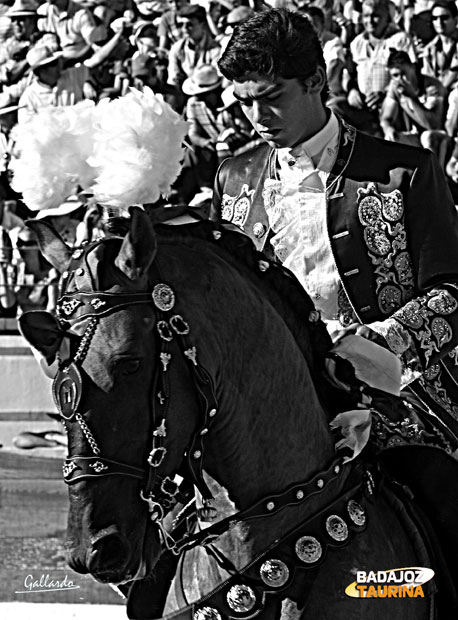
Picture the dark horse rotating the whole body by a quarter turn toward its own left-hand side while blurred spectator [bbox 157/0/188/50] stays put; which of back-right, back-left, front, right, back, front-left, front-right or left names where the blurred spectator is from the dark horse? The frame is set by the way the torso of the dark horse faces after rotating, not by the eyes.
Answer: back-left

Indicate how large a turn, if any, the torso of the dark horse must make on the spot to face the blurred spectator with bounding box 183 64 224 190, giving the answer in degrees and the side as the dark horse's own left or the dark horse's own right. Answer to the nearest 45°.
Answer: approximately 135° to the dark horse's own right

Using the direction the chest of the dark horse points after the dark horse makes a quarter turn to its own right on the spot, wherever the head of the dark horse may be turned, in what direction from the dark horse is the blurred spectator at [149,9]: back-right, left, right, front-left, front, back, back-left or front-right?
front-right

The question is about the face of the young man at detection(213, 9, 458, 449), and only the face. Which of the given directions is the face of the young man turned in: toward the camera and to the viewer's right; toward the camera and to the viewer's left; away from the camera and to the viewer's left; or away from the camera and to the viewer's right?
toward the camera and to the viewer's left

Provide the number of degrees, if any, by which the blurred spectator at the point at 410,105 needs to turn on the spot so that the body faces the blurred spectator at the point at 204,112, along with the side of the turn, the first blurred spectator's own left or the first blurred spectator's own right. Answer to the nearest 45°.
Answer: approximately 45° to the first blurred spectator's own right

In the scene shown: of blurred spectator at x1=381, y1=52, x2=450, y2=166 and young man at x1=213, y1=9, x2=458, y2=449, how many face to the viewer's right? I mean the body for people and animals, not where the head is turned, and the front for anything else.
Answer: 0

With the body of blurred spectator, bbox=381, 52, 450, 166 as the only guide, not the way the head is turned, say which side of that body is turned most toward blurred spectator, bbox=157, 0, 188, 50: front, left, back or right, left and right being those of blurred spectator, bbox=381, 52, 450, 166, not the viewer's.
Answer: right

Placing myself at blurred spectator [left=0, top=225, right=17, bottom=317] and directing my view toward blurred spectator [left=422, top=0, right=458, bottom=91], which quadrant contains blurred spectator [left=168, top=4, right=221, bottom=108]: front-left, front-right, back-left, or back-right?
front-left

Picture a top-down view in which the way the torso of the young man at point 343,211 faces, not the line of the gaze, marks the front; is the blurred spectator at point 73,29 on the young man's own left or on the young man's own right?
on the young man's own right

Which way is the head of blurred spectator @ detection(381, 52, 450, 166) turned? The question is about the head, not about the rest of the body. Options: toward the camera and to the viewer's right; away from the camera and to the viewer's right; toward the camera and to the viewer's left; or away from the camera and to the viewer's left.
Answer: toward the camera and to the viewer's left

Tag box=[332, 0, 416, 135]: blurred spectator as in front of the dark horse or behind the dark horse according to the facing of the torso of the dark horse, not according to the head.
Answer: behind

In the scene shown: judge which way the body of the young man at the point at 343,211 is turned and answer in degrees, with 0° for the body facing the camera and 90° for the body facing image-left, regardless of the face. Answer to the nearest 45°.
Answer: approximately 45°

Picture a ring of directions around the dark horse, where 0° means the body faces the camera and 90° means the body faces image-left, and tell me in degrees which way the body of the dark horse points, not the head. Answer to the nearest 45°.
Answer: approximately 45°

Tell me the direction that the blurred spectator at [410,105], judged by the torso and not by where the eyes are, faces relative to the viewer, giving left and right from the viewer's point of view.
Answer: facing the viewer and to the left of the viewer
